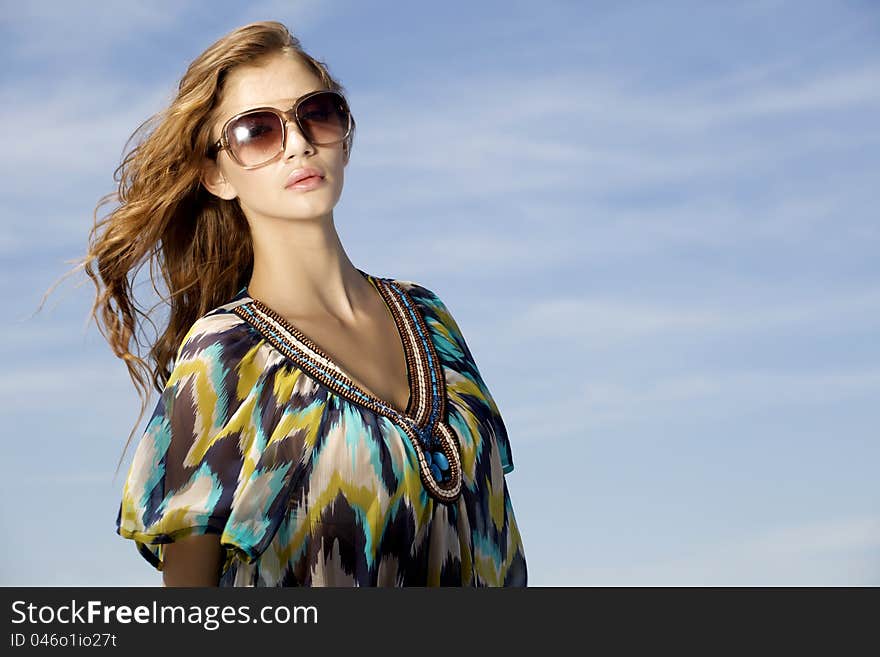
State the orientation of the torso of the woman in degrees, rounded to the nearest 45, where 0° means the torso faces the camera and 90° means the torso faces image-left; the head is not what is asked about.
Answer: approximately 315°

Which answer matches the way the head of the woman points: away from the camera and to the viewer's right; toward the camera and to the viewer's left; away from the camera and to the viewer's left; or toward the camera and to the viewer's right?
toward the camera and to the viewer's right
